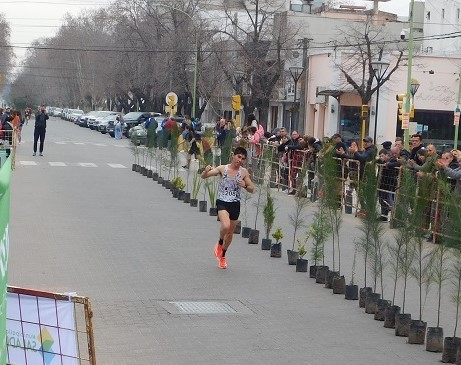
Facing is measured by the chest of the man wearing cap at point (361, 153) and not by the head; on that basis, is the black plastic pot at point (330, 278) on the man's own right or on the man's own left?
on the man's own left

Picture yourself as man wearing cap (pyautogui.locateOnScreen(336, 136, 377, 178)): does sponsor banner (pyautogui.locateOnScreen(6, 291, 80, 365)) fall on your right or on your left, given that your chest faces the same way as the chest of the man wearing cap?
on your left

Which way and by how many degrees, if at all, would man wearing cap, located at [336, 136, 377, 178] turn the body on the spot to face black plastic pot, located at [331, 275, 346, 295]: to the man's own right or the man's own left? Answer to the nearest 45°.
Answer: approximately 90° to the man's own left

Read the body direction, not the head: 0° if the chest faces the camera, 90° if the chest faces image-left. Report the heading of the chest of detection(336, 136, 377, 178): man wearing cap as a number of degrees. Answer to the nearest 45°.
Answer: approximately 90°

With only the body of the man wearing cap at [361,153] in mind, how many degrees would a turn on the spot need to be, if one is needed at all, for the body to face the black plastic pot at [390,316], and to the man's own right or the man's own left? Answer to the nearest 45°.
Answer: approximately 90° to the man's own left

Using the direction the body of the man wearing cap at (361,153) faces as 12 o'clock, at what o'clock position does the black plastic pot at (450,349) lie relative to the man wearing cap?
The black plastic pot is roughly at 9 o'clock from the man wearing cap.

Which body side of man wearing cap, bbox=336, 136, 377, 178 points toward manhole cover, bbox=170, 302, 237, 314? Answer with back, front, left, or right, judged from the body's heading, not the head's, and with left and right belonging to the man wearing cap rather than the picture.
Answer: left
